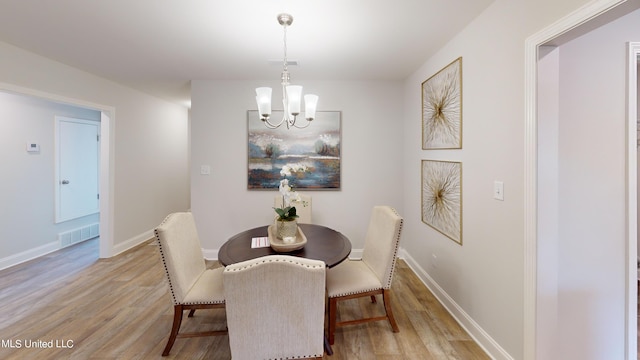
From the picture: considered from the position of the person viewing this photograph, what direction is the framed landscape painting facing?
facing the viewer

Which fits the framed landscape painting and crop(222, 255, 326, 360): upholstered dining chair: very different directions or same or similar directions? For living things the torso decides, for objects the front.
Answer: very different directions

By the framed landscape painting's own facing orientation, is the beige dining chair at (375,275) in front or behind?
in front

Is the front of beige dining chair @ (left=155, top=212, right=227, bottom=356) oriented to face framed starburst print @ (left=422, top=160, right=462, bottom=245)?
yes

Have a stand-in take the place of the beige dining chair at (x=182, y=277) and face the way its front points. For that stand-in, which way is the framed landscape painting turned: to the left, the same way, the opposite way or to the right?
to the right

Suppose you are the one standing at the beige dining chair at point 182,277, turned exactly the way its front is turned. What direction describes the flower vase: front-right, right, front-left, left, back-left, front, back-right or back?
front

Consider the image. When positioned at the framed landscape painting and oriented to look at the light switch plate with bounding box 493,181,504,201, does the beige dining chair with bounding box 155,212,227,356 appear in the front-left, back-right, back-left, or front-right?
front-right

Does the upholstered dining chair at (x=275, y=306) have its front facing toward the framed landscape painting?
yes

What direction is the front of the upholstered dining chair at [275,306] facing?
away from the camera

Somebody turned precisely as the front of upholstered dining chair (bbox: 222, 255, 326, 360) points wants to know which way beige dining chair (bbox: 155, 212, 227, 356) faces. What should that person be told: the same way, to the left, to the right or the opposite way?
to the right

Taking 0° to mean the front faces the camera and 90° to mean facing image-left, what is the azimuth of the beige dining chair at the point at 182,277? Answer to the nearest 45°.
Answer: approximately 270°

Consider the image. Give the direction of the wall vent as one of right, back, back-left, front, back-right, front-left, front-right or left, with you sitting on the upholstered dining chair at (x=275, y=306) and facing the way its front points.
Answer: front-left

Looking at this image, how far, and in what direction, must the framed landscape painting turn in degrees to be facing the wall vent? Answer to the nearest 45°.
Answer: approximately 90° to its right

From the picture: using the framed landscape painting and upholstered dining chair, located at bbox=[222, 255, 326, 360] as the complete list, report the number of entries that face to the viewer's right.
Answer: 0

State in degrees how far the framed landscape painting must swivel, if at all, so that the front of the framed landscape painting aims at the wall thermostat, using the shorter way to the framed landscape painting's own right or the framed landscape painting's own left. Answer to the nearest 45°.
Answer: approximately 90° to the framed landscape painting's own right

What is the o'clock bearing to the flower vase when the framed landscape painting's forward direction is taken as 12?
The flower vase is roughly at 12 o'clock from the framed landscape painting.

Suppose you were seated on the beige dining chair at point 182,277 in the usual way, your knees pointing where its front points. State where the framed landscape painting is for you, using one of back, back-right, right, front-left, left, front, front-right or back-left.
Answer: front-left

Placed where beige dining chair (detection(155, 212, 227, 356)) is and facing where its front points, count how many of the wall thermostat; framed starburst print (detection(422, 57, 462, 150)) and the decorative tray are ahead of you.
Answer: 2

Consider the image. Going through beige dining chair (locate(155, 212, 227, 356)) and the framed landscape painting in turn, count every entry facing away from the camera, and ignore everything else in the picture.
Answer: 0

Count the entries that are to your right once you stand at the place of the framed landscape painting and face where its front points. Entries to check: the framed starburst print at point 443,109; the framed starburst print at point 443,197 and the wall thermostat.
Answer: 1

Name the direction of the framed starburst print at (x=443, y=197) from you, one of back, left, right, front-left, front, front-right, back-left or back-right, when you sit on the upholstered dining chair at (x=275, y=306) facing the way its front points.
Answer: front-right
